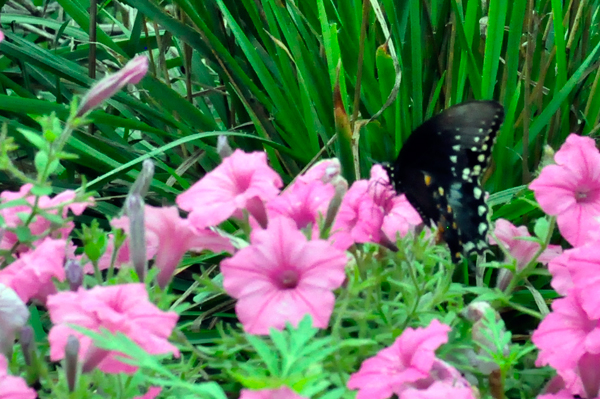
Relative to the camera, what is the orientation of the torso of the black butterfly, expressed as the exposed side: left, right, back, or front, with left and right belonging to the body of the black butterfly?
left
